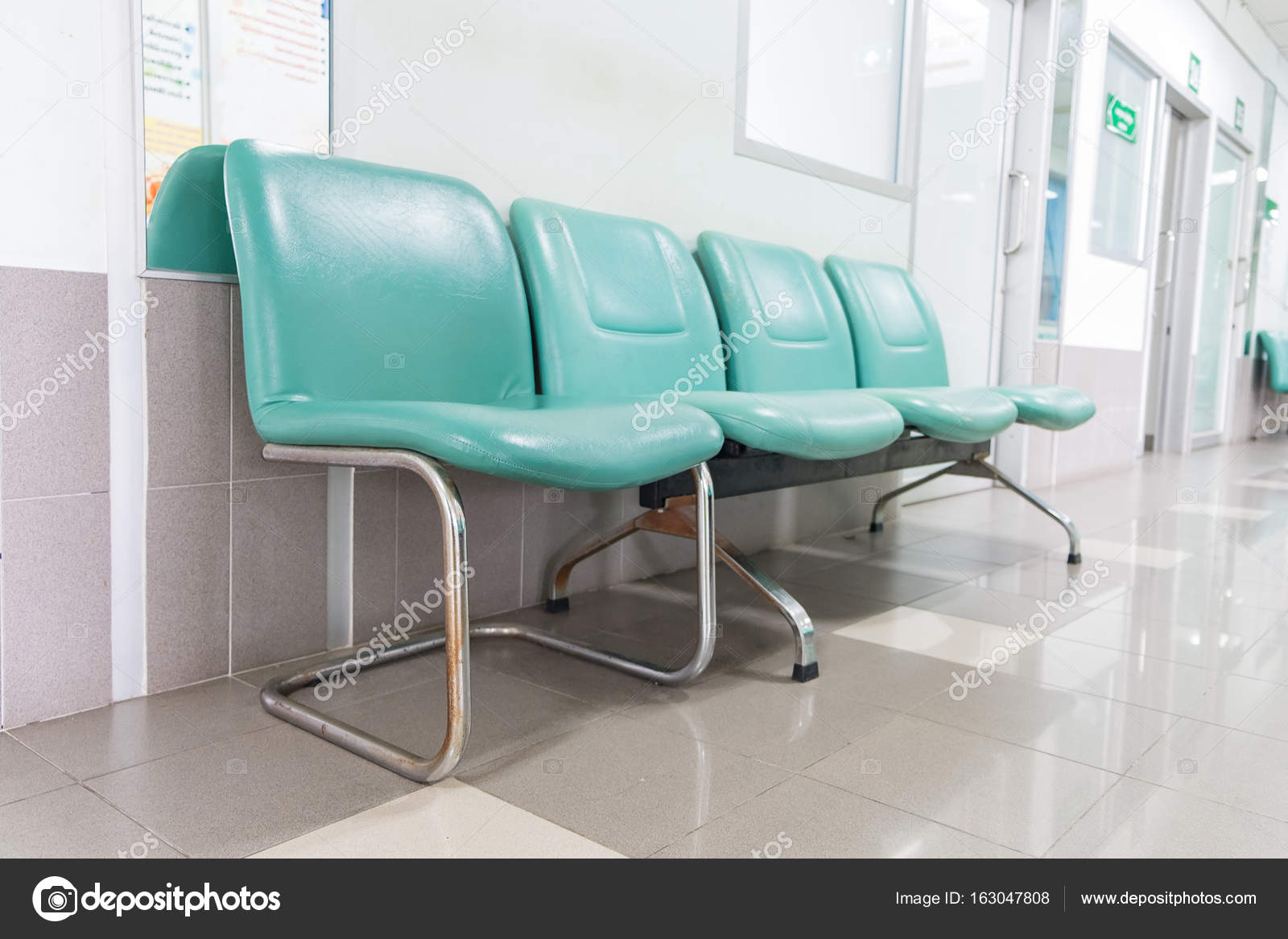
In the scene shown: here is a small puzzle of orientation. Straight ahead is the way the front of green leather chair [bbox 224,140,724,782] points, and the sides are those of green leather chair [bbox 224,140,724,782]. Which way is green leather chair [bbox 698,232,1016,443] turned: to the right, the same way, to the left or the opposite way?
the same way

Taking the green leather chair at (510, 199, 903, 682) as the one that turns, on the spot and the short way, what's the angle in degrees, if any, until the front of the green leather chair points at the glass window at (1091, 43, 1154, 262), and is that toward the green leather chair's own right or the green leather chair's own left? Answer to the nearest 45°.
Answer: approximately 90° to the green leather chair's own left

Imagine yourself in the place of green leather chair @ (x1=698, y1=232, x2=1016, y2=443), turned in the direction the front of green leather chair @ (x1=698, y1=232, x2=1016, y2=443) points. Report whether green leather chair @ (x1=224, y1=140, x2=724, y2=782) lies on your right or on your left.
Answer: on your right

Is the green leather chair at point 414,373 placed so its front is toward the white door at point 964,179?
no

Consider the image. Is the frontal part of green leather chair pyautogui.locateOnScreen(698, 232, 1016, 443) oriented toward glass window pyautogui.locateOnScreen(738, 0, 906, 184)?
no

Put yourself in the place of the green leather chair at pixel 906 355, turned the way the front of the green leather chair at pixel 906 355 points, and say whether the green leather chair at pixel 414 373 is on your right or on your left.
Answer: on your right

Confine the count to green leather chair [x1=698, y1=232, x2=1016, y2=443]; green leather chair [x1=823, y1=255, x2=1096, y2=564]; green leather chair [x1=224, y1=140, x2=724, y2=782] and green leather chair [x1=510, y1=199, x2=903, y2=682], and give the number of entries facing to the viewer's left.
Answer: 0

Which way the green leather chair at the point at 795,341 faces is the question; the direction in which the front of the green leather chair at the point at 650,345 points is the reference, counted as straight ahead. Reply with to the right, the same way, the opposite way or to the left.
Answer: the same way

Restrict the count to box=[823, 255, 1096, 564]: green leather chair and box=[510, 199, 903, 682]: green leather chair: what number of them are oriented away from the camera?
0

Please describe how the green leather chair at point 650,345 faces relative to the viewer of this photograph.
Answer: facing the viewer and to the right of the viewer

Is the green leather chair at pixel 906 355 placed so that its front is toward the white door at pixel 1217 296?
no

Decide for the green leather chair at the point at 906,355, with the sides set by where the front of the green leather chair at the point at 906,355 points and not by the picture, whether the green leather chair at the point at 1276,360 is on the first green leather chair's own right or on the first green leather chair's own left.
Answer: on the first green leather chair's own left

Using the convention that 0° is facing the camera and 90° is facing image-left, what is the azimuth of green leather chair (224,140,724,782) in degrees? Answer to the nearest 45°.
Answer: approximately 315°

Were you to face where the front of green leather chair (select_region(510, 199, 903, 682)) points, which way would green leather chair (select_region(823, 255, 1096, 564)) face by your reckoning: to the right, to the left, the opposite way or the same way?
the same way

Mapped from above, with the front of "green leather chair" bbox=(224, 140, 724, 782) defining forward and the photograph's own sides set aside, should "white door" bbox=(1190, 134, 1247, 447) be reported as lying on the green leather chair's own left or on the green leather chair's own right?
on the green leather chair's own left

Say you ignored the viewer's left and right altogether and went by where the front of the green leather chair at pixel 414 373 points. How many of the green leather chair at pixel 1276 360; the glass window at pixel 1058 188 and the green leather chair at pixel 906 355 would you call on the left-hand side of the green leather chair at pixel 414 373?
3

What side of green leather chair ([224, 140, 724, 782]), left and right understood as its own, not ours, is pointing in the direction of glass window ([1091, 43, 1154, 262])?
left
